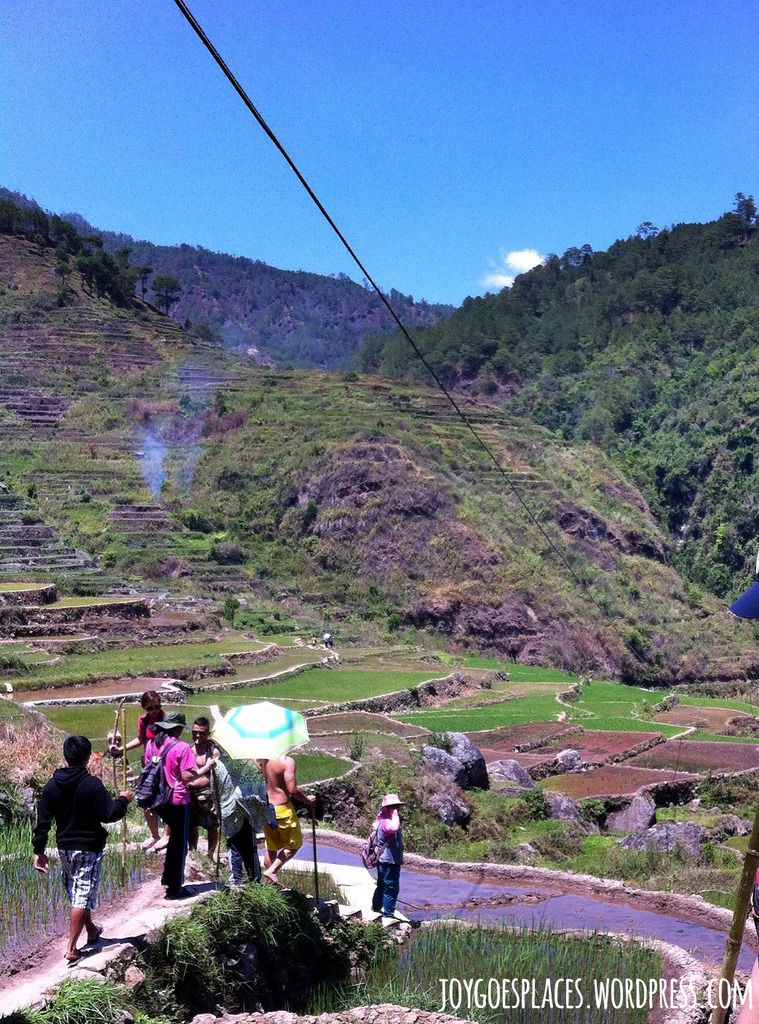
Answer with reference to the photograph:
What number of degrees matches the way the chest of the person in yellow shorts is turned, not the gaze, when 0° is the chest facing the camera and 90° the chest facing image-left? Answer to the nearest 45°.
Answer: approximately 225°

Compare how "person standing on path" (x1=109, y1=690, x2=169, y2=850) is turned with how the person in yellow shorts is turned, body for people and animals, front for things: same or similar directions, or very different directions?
very different directions

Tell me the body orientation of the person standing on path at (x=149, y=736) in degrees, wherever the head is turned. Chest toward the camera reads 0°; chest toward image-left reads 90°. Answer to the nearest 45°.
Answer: approximately 45°

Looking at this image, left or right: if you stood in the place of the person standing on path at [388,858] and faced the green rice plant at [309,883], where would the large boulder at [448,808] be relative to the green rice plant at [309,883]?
right

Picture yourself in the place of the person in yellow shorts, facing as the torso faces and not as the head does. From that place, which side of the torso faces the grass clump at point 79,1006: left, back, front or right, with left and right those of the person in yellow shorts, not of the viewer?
back

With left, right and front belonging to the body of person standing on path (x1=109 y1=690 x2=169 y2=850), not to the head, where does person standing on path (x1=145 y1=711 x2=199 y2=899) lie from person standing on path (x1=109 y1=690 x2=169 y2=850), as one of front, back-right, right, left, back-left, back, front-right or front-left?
front-left

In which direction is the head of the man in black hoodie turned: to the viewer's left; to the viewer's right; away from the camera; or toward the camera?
away from the camera
